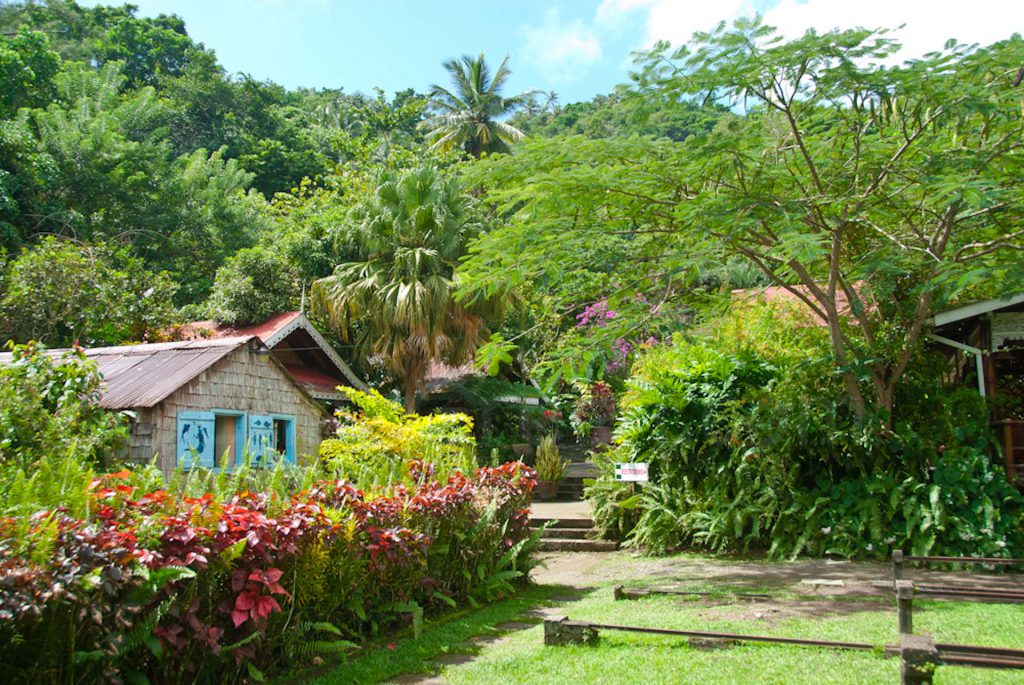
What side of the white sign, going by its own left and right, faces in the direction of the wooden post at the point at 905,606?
front

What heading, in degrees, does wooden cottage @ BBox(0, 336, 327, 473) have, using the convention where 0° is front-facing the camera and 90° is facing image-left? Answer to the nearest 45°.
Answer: approximately 315°

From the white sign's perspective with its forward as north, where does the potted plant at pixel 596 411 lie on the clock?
The potted plant is roughly at 6 o'clock from the white sign.

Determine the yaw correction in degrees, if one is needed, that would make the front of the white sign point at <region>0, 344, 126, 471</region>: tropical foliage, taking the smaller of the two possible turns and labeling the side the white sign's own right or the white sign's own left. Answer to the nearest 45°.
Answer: approximately 45° to the white sign's own right

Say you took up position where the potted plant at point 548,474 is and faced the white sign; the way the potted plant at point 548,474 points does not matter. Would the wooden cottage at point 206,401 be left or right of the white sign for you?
right

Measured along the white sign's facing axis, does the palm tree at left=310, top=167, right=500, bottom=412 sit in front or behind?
behind

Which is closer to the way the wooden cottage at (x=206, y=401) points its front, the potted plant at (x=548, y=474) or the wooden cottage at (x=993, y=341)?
the wooden cottage

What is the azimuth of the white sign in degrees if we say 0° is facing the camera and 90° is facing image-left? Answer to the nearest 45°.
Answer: approximately 0°

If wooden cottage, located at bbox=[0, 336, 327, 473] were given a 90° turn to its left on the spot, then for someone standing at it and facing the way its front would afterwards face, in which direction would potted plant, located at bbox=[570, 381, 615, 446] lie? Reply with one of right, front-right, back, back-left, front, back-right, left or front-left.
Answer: front

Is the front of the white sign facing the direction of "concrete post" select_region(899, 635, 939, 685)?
yes

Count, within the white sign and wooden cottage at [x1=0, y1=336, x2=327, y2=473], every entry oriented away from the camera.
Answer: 0

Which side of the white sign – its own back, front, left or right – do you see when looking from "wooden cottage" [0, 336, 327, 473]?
right
